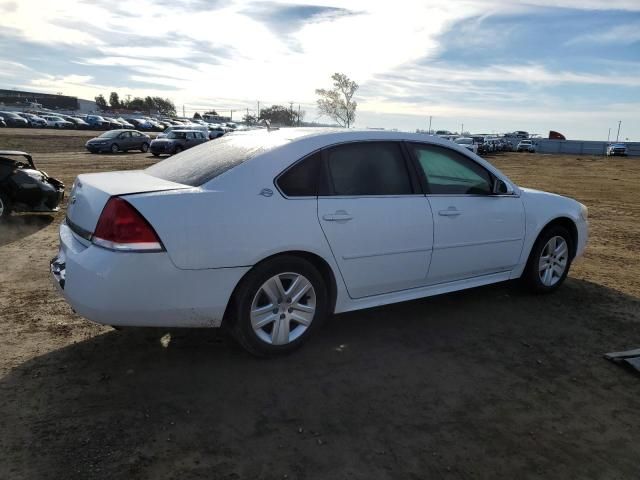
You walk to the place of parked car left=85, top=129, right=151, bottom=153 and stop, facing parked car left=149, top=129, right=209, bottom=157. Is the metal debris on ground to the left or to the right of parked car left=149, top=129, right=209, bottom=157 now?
right

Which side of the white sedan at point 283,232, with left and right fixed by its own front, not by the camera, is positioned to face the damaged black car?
left

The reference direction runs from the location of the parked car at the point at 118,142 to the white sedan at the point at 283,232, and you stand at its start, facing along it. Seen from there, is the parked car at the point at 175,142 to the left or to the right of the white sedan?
left

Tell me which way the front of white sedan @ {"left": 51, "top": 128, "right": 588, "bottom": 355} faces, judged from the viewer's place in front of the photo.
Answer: facing away from the viewer and to the right of the viewer

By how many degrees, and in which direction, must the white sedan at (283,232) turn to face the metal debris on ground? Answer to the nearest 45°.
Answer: approximately 45° to its right

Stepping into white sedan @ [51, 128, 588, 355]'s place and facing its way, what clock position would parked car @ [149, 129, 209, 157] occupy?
The parked car is roughly at 10 o'clock from the white sedan.
